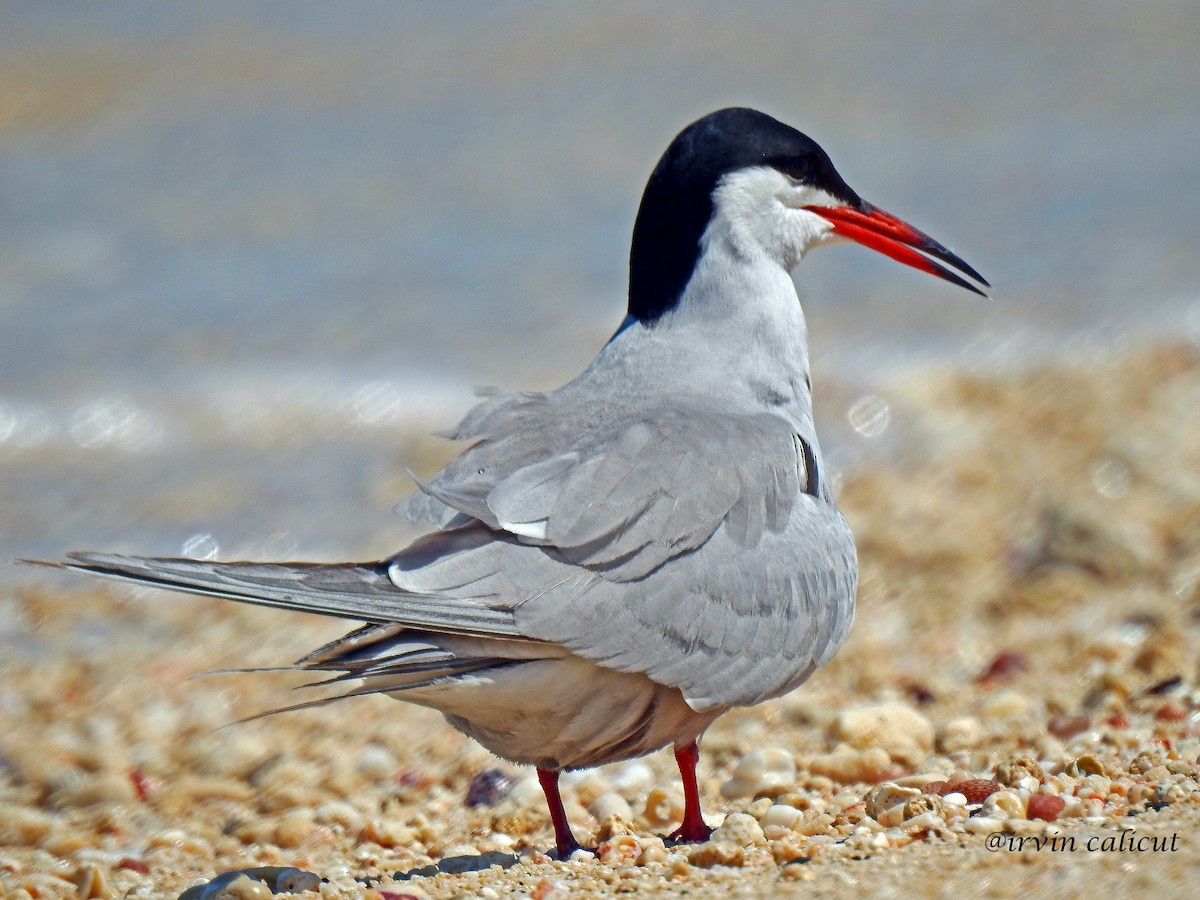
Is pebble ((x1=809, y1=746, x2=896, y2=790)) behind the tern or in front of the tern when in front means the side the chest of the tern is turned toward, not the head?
in front

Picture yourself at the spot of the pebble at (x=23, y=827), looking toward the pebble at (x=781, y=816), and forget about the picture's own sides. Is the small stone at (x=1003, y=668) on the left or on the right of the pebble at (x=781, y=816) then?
left

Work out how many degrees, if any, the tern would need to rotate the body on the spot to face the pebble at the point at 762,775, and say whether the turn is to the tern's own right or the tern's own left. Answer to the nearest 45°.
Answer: approximately 45° to the tern's own left

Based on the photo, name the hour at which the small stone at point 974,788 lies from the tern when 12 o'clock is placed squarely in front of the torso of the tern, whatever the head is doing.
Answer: The small stone is roughly at 1 o'clock from the tern.

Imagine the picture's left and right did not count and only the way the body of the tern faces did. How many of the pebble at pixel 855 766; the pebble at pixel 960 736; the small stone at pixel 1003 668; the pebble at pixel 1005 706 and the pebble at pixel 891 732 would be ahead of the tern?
5

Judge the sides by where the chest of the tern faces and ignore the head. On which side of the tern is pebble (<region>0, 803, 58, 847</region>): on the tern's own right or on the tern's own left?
on the tern's own left

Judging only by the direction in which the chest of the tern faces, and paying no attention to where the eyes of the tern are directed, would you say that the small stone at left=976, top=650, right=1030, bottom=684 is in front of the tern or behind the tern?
in front

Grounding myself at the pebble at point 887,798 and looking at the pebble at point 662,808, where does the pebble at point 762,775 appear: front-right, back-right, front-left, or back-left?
front-right

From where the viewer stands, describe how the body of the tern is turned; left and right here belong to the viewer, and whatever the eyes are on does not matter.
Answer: facing away from the viewer and to the right of the viewer

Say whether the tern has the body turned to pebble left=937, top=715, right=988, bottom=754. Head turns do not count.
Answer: yes

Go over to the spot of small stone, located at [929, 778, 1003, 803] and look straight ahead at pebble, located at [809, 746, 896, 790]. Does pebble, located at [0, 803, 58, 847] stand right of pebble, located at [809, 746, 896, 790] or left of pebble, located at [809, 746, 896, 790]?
left

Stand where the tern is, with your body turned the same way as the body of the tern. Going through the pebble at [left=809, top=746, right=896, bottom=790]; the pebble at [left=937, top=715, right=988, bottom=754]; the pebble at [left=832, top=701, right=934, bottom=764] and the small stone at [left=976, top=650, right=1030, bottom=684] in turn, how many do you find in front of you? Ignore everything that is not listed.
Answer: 4

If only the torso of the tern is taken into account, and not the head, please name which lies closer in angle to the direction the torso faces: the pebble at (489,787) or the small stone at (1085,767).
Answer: the small stone
